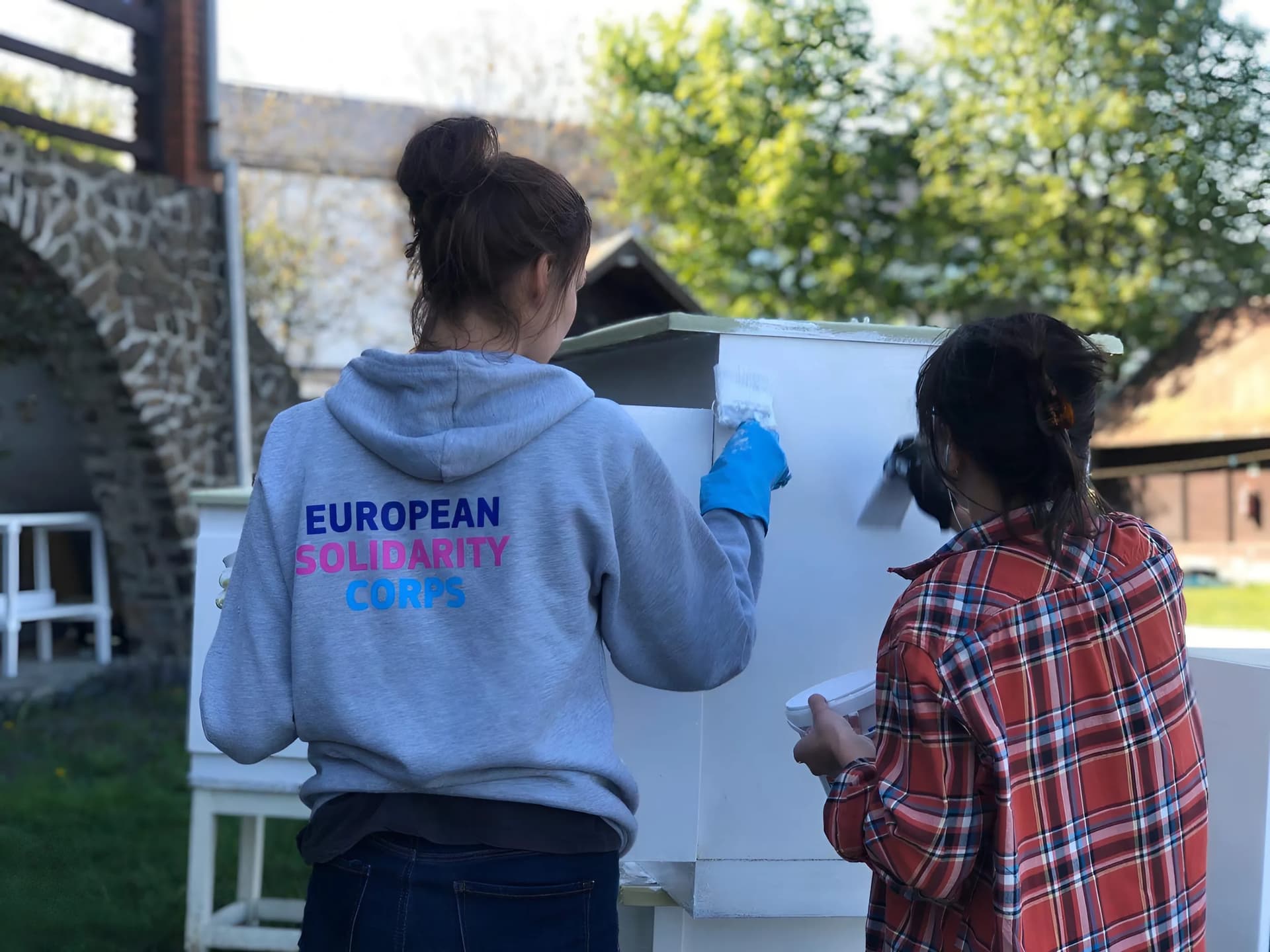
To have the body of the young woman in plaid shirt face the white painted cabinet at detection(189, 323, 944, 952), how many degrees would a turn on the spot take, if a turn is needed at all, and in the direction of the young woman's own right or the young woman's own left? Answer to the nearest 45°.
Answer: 0° — they already face it

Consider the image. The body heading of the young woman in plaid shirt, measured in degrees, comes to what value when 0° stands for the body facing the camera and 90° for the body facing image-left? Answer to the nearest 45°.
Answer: approximately 135°

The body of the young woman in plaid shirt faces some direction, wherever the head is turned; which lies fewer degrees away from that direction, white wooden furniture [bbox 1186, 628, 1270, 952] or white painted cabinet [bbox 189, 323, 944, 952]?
the white painted cabinet

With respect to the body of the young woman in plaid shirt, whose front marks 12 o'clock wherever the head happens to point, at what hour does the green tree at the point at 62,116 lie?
The green tree is roughly at 12 o'clock from the young woman in plaid shirt.

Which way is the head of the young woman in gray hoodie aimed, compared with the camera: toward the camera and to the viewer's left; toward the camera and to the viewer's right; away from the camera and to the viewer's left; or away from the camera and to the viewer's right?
away from the camera and to the viewer's right

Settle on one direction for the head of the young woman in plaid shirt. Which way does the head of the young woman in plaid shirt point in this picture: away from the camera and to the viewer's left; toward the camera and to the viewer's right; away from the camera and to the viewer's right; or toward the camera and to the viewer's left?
away from the camera and to the viewer's left

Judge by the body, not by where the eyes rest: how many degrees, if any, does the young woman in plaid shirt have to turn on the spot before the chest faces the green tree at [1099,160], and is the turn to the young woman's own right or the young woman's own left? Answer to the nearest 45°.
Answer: approximately 45° to the young woman's own right

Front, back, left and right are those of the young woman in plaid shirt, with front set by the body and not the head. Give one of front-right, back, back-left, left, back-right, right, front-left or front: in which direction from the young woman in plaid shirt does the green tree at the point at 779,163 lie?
front-right

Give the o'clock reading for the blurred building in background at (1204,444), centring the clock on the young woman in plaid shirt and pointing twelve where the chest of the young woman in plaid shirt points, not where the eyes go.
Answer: The blurred building in background is roughly at 2 o'clock from the young woman in plaid shirt.

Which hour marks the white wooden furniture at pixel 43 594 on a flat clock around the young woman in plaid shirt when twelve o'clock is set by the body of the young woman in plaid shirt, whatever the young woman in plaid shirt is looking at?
The white wooden furniture is roughly at 12 o'clock from the young woman in plaid shirt.

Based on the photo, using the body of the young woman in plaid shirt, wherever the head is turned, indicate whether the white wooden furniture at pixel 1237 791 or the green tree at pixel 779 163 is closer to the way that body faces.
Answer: the green tree

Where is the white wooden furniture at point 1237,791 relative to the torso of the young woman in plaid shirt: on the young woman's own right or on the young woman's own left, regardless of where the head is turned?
on the young woman's own right

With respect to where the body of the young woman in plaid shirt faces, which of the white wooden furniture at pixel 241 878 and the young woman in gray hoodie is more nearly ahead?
the white wooden furniture

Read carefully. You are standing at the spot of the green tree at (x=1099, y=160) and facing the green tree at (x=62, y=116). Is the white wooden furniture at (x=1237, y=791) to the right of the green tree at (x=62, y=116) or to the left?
left
